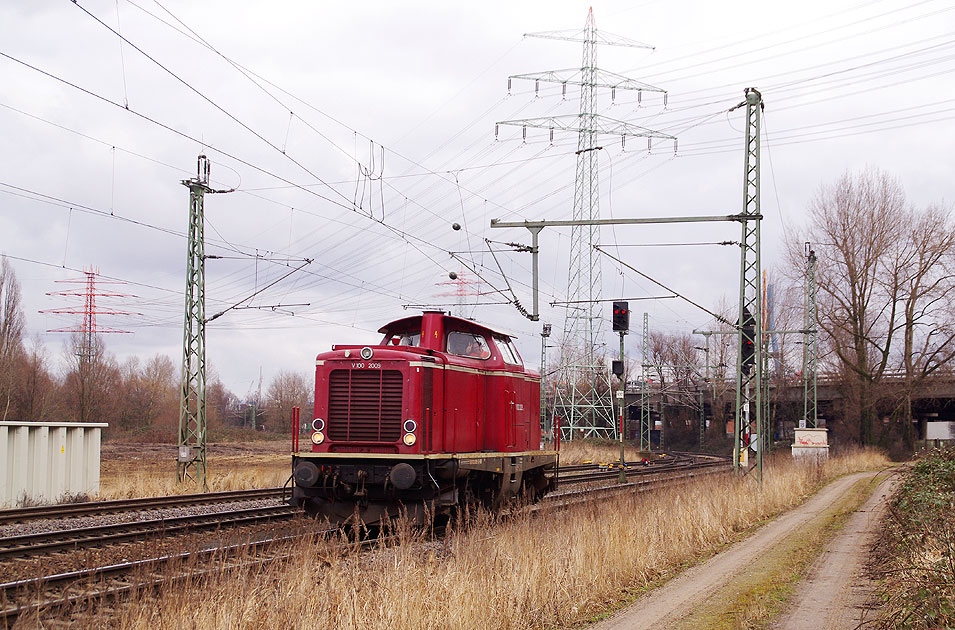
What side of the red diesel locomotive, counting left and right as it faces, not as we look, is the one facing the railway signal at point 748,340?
back

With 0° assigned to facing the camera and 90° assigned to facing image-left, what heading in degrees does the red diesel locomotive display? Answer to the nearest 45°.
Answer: approximately 45°

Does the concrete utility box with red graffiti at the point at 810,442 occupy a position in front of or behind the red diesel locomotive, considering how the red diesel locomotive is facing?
behind

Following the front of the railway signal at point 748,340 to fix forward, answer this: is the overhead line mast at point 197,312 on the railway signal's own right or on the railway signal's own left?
on the railway signal's own right

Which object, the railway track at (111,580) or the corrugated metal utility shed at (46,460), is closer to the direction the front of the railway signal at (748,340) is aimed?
the railway track

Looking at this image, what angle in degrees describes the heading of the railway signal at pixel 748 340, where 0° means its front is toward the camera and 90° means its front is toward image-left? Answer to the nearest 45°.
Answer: approximately 0°

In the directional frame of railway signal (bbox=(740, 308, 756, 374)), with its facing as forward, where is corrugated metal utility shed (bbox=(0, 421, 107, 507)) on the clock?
The corrugated metal utility shed is roughly at 2 o'clock from the railway signal.

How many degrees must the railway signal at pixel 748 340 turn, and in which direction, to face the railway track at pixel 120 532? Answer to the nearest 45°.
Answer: approximately 45° to its right
